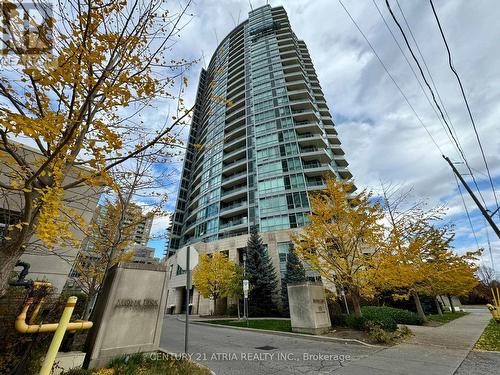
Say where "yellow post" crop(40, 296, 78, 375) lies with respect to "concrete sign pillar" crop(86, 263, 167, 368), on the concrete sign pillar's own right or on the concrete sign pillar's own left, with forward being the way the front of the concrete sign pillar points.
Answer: on the concrete sign pillar's own right

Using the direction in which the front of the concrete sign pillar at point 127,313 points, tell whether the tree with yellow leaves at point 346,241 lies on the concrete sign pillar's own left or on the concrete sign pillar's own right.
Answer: on the concrete sign pillar's own left

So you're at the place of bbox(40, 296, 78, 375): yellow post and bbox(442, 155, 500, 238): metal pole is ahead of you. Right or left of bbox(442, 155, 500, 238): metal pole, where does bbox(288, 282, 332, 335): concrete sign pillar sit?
left

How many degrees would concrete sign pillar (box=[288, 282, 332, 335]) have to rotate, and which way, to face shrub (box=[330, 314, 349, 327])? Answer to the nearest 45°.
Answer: approximately 90° to its left
